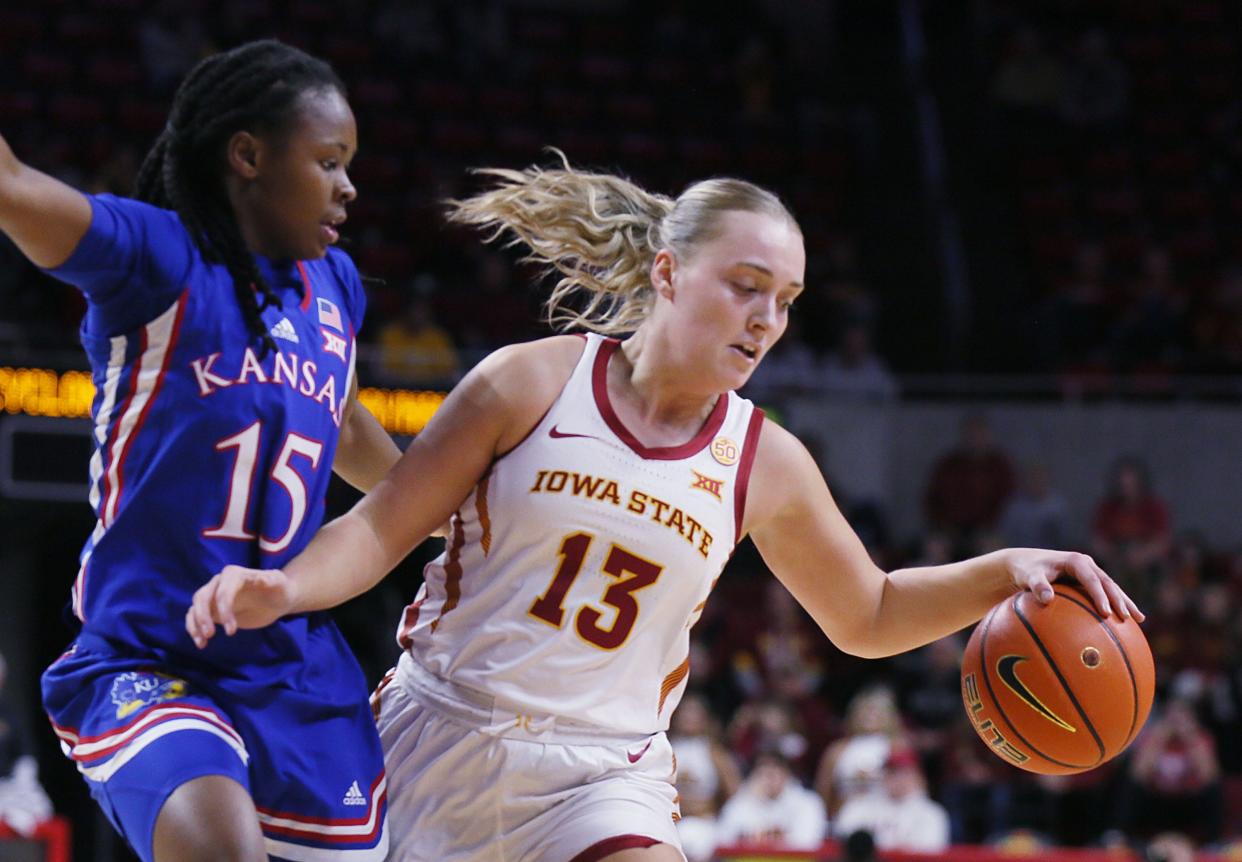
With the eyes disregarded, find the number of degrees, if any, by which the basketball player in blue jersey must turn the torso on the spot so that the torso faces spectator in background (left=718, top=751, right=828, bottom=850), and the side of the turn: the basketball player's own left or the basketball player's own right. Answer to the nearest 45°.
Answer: approximately 90° to the basketball player's own left

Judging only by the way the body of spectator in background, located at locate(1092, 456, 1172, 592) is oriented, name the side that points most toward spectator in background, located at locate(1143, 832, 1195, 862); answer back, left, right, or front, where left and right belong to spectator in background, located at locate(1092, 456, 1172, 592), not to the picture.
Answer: front

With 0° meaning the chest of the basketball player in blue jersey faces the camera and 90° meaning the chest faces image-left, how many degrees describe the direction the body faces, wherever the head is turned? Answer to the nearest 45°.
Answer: approximately 315°

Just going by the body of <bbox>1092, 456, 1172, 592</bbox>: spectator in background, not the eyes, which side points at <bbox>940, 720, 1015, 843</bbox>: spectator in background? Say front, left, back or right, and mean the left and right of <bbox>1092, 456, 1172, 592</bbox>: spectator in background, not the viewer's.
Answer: front

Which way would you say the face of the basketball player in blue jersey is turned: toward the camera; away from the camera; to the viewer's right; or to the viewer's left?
to the viewer's right

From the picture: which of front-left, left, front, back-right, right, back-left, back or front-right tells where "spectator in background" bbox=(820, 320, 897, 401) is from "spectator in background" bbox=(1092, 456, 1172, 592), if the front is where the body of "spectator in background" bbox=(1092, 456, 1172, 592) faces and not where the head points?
right

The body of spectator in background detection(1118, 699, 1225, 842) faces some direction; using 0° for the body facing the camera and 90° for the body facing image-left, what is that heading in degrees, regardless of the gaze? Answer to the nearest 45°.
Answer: approximately 0°

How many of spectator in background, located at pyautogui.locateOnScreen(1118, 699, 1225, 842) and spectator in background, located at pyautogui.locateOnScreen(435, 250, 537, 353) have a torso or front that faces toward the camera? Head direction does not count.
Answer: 2

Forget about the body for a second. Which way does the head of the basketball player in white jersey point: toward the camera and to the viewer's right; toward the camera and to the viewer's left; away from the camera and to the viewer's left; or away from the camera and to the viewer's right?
toward the camera and to the viewer's right

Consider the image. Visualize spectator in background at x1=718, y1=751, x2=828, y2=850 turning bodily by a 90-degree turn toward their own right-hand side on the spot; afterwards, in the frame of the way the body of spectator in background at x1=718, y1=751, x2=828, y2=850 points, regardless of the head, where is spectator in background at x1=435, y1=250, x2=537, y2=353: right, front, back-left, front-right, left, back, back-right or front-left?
front-right

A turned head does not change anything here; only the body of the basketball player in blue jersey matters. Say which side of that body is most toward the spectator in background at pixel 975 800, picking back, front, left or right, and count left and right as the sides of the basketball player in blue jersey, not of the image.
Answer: left

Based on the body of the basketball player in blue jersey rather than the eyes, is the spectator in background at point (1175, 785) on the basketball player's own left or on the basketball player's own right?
on the basketball player's own left

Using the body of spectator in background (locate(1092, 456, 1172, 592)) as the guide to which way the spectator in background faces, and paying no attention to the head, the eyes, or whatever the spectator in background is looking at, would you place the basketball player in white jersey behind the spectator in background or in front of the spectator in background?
in front
